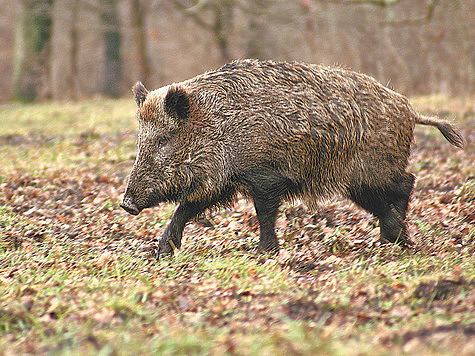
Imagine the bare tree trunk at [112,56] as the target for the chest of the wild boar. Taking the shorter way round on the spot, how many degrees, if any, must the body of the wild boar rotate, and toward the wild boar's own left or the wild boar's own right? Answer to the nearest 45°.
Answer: approximately 90° to the wild boar's own right

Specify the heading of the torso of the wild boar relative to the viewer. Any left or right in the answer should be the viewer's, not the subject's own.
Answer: facing to the left of the viewer

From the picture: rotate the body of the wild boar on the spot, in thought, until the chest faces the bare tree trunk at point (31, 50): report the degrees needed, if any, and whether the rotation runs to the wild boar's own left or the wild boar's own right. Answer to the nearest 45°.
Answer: approximately 45° to the wild boar's own right

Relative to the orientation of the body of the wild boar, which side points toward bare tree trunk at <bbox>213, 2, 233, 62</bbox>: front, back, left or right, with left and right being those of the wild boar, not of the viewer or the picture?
right
